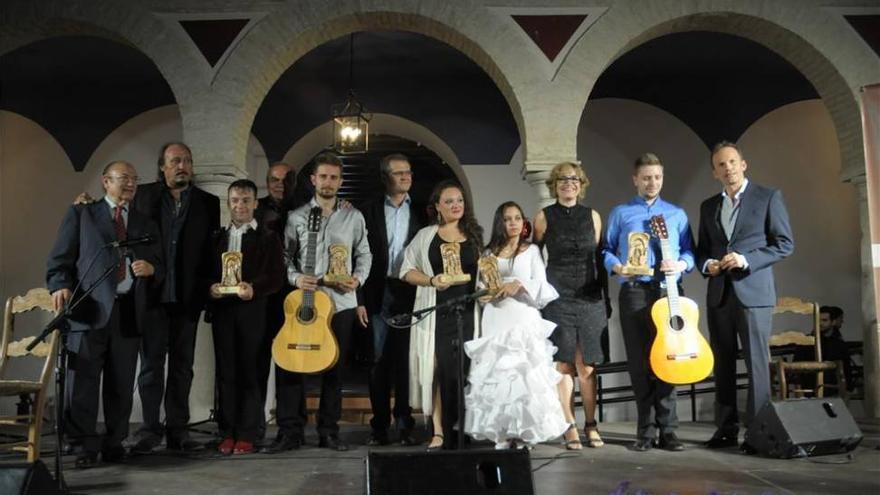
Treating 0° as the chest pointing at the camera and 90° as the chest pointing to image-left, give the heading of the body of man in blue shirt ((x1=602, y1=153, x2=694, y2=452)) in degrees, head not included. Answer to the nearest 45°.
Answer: approximately 0°

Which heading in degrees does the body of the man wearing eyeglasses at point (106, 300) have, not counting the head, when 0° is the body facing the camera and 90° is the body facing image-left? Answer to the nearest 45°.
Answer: approximately 315°

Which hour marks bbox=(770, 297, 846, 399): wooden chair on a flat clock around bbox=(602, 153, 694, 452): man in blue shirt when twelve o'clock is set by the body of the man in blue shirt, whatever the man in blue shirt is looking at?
The wooden chair is roughly at 7 o'clock from the man in blue shirt.

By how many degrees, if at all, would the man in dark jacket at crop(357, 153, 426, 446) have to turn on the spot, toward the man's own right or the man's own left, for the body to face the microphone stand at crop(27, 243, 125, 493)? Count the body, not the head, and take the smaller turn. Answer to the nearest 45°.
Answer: approximately 45° to the man's own right

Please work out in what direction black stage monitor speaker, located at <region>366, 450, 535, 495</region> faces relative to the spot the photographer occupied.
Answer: facing away from the viewer

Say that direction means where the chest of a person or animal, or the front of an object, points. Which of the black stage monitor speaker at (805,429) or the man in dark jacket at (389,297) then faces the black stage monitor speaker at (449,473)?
the man in dark jacket
